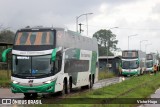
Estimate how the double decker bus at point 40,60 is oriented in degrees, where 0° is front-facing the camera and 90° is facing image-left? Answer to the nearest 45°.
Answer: approximately 45°
